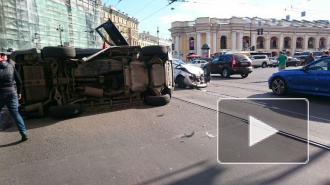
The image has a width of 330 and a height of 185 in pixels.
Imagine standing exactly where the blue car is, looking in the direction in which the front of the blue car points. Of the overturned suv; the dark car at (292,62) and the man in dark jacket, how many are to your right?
1

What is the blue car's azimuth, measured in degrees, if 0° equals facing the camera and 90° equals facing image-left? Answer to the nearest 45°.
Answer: approximately 90°

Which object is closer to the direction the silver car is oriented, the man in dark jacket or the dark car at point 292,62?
the man in dark jacket

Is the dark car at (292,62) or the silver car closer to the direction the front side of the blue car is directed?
the silver car

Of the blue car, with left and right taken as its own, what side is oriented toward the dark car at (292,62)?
right

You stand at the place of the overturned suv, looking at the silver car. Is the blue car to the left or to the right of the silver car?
right

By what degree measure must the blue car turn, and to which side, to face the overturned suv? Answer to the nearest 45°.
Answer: approximately 45° to its left

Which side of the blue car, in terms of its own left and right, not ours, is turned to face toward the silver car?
front
